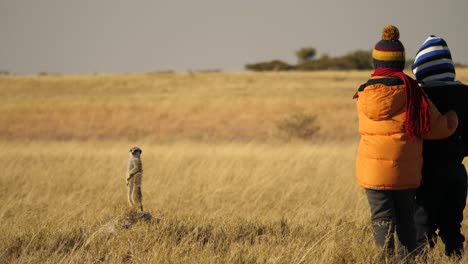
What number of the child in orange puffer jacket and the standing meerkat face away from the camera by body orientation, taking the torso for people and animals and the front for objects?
1

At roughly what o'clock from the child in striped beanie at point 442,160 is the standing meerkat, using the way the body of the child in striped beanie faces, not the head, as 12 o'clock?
The standing meerkat is roughly at 9 o'clock from the child in striped beanie.

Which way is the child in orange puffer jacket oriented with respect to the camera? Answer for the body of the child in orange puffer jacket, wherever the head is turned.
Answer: away from the camera

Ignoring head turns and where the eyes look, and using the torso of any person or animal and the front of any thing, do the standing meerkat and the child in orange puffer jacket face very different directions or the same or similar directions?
very different directions

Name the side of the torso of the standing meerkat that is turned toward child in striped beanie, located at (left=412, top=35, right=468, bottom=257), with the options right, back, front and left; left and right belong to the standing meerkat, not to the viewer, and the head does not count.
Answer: left

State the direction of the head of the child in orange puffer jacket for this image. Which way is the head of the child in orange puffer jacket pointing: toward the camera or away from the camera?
away from the camera

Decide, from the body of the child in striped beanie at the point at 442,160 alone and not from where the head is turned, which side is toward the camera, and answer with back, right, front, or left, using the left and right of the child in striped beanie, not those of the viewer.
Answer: back

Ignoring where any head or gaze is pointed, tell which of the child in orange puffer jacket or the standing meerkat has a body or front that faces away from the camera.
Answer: the child in orange puffer jacket

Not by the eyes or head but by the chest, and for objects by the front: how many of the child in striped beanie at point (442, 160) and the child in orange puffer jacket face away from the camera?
2

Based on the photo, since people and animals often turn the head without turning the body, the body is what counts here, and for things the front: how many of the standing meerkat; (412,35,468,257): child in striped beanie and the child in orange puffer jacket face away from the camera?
2

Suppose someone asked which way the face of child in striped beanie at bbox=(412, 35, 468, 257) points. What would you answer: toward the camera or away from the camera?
away from the camera

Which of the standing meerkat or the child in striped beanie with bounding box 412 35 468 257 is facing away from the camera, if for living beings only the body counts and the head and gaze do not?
the child in striped beanie
